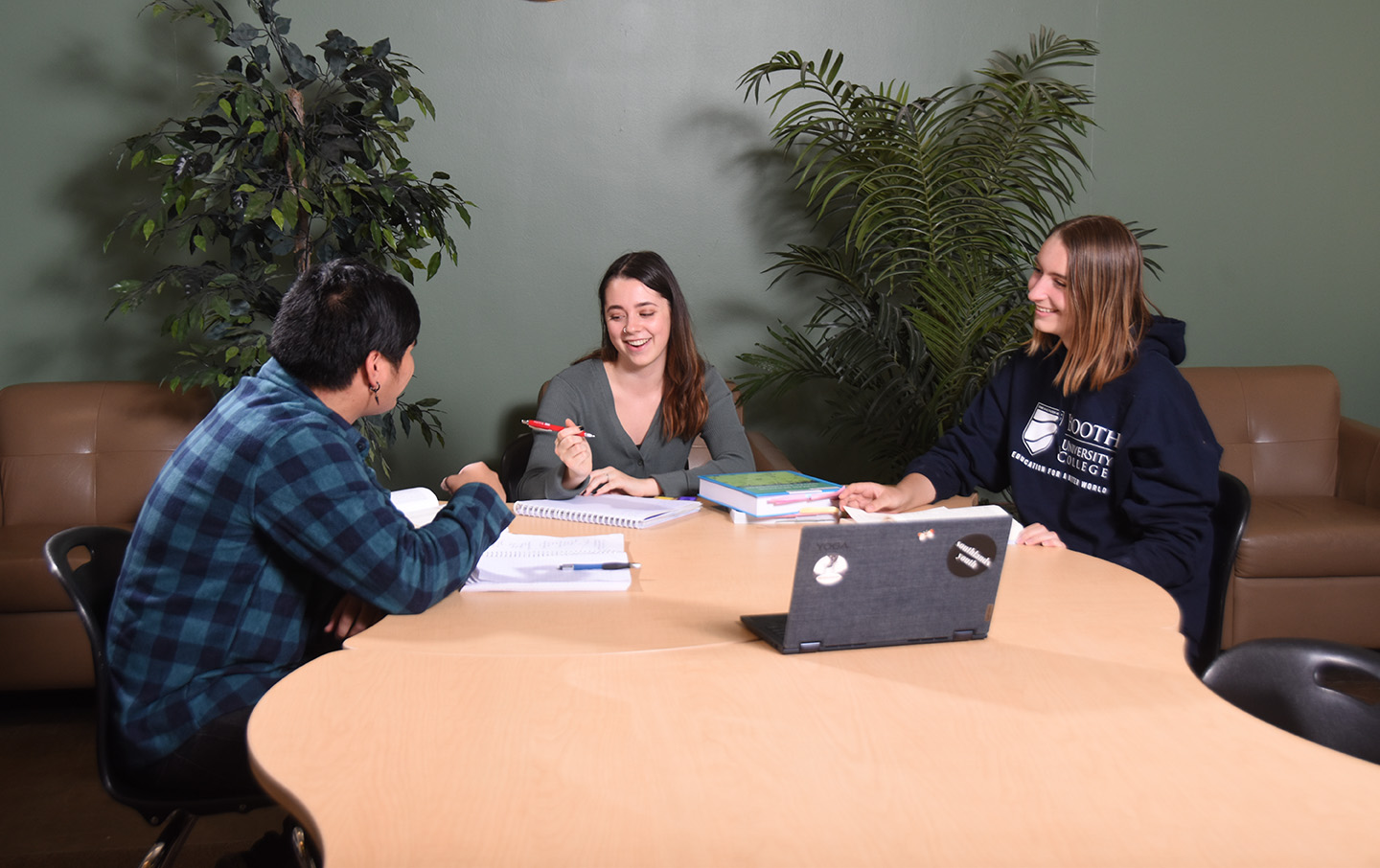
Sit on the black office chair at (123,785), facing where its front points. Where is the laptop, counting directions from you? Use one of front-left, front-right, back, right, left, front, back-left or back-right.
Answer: front-right

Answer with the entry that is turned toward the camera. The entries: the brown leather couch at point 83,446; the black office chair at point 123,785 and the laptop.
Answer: the brown leather couch

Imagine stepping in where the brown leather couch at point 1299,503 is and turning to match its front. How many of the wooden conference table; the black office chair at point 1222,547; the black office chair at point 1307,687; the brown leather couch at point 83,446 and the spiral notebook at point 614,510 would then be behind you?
0

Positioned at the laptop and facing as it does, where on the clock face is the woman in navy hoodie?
The woman in navy hoodie is roughly at 1 o'clock from the laptop.

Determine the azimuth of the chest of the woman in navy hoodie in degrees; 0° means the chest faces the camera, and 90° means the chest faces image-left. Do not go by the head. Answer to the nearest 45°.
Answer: approximately 45°

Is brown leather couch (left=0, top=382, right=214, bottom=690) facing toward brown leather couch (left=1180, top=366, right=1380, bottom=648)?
no

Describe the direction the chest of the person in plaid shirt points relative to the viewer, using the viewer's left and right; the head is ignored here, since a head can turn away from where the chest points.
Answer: facing away from the viewer and to the right of the viewer

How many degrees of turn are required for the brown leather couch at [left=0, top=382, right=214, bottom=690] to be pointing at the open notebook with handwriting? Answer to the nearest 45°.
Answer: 0° — it already faces it

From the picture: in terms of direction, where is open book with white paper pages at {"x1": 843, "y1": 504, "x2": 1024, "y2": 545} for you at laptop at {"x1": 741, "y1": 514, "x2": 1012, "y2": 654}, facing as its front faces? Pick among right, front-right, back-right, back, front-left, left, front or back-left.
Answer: front

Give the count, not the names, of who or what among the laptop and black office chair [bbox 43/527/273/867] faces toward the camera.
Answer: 0

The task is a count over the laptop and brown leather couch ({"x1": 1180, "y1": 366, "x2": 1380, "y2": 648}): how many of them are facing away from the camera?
1

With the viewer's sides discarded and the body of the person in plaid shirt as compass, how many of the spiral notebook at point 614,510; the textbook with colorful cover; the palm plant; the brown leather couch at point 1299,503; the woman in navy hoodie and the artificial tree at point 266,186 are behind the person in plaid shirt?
0

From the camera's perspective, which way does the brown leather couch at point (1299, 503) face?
toward the camera

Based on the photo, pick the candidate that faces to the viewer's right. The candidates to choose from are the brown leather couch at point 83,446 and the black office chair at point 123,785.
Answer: the black office chair

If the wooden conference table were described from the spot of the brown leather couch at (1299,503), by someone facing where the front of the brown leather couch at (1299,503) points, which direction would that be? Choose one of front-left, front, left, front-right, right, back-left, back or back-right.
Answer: front

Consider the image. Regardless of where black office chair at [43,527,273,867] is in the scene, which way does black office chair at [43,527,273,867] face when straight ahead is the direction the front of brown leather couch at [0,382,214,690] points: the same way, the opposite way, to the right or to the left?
to the left

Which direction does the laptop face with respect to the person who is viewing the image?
facing away from the viewer

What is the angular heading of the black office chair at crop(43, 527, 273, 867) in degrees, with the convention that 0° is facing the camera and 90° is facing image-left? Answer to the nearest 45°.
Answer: approximately 270°

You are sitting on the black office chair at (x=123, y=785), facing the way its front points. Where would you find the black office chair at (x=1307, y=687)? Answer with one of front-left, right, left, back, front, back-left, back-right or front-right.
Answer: front-right

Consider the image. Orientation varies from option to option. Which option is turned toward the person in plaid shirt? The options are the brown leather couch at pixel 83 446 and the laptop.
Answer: the brown leather couch

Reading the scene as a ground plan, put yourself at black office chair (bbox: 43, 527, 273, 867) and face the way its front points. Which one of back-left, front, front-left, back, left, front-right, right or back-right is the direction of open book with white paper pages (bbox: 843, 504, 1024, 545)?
front

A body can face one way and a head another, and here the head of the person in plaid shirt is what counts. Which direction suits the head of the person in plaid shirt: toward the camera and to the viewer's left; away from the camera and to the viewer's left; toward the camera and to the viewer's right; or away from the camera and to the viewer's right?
away from the camera and to the viewer's right

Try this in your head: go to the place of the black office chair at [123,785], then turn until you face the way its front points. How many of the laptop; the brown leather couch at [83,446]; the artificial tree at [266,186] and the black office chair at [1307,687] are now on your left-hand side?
2

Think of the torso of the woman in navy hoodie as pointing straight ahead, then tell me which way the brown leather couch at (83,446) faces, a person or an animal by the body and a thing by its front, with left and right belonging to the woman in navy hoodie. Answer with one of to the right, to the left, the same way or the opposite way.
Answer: to the left
